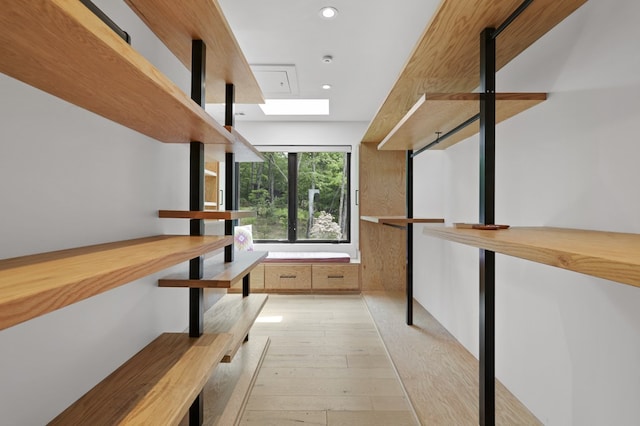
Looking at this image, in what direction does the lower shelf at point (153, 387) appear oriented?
to the viewer's right

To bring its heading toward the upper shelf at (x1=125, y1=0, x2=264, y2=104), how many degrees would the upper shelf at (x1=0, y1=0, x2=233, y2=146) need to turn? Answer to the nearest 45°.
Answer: approximately 45° to its left

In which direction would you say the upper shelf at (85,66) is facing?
to the viewer's right

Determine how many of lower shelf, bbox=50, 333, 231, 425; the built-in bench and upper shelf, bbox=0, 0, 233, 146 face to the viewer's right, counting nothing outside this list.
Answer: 2

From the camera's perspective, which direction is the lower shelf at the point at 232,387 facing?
to the viewer's right

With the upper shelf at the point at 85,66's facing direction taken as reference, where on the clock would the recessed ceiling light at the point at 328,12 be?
The recessed ceiling light is roughly at 11 o'clock from the upper shelf.

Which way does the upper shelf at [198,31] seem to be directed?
to the viewer's right
